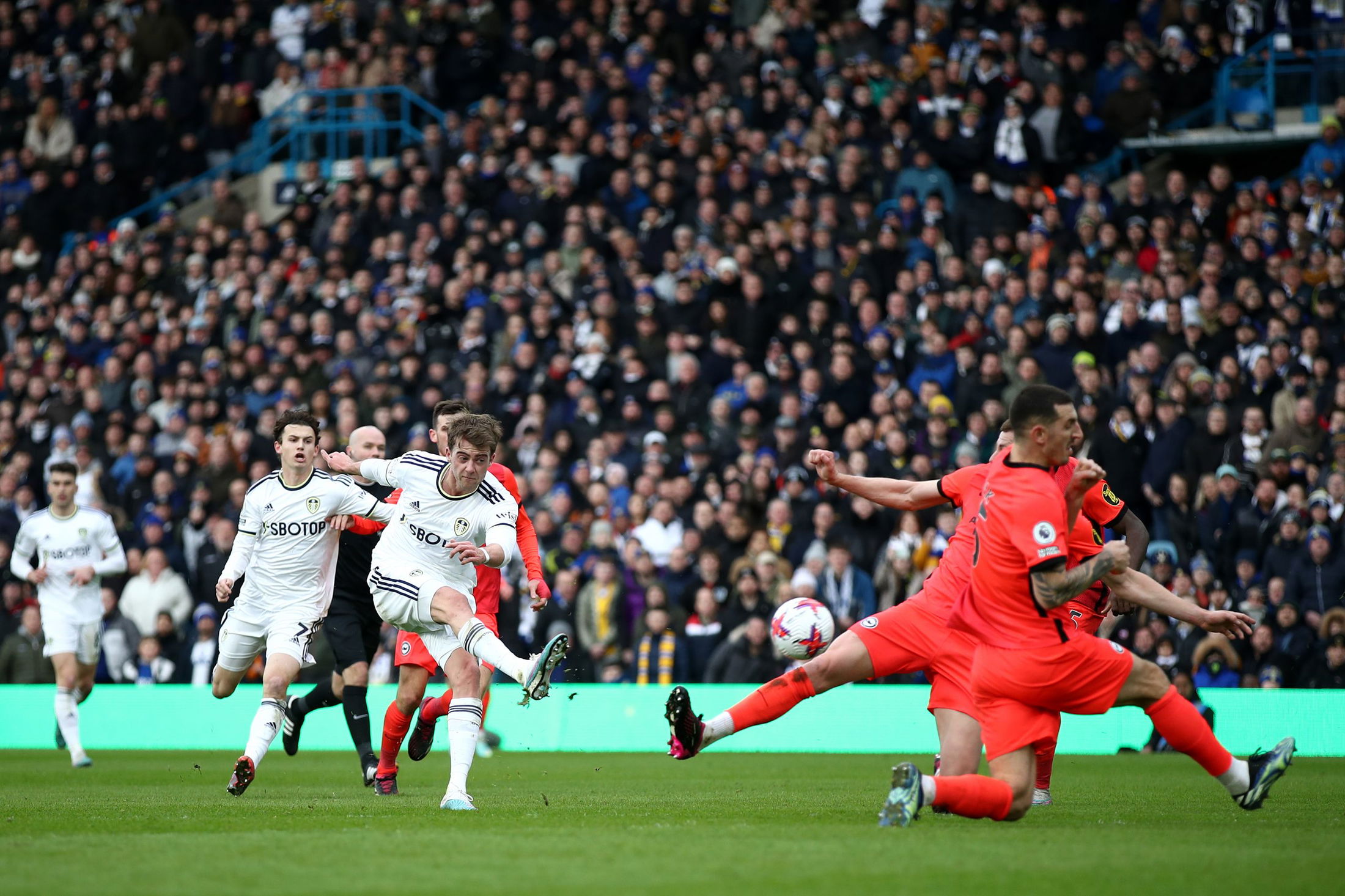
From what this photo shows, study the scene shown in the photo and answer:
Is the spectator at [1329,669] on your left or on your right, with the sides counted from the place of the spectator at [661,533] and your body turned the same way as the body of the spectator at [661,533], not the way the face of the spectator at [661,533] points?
on your left

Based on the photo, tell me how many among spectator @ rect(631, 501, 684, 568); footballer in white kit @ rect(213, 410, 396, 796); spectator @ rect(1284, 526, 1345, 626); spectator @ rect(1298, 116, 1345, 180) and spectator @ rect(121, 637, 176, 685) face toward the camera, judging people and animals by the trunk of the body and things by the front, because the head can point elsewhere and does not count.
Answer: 5

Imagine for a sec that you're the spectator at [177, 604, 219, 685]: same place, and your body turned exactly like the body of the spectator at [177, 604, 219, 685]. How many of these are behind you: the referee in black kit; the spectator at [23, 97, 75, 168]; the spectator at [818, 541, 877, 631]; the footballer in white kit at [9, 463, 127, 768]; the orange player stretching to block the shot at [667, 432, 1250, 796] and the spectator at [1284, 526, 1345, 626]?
1

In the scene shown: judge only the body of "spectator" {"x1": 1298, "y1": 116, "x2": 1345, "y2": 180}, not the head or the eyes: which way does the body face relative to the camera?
toward the camera

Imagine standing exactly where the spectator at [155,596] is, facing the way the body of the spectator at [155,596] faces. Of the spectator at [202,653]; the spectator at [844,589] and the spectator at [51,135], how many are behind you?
1

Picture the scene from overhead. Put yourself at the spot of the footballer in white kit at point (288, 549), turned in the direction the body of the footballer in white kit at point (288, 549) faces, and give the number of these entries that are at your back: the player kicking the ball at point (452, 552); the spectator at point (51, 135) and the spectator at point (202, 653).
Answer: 2

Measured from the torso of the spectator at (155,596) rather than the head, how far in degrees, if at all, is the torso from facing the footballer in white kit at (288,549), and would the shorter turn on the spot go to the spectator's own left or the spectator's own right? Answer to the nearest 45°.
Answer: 0° — they already face them

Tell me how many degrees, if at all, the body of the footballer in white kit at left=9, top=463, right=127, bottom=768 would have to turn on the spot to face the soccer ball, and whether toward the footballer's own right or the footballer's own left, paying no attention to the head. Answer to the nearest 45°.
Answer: approximately 45° to the footballer's own left

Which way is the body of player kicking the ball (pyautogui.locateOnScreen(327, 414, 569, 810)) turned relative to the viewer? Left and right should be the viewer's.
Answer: facing the viewer and to the right of the viewer

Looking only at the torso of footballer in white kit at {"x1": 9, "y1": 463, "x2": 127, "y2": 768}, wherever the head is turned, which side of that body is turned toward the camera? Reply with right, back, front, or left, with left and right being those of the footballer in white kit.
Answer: front

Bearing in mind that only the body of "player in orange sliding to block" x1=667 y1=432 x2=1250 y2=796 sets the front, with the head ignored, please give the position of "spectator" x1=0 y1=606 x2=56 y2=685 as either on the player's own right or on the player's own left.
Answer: on the player's own right

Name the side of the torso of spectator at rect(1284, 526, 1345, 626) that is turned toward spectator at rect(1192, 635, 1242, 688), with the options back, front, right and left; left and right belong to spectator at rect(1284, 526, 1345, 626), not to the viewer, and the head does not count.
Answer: front

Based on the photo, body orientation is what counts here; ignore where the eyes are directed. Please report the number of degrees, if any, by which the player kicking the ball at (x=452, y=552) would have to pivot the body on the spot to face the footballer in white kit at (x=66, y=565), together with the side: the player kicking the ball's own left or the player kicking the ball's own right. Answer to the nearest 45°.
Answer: approximately 180°

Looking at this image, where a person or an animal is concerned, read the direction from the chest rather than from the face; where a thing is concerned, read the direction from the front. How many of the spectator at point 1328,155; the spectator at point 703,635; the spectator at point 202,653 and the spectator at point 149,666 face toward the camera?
4
